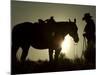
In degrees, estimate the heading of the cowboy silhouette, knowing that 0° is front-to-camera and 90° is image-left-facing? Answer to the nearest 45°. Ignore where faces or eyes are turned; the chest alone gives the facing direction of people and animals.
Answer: approximately 90°

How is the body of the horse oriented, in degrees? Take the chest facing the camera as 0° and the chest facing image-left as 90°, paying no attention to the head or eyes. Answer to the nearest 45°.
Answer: approximately 270°
